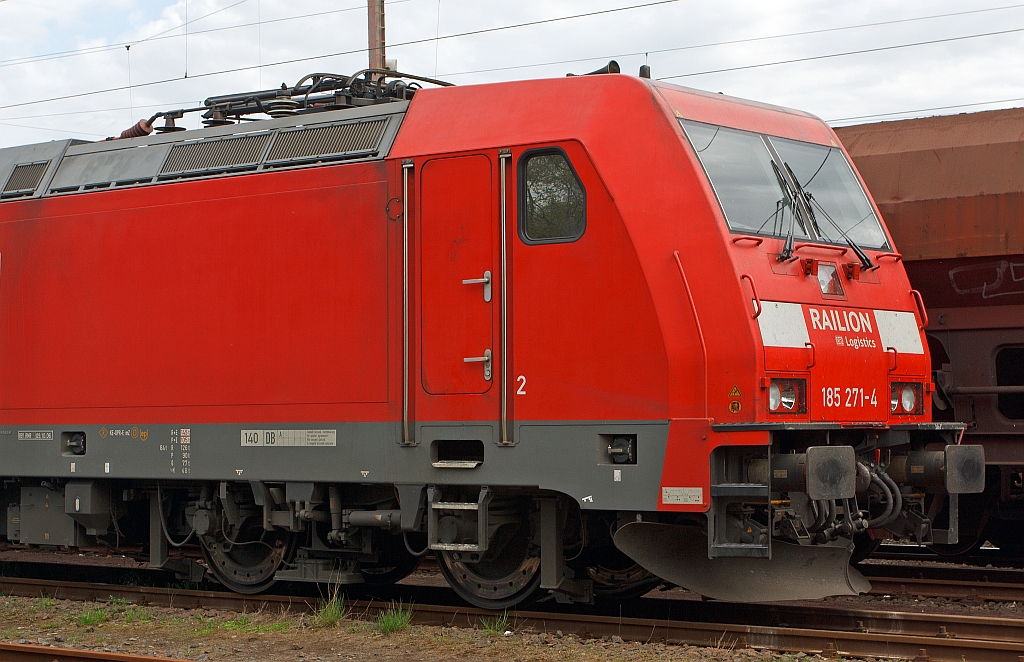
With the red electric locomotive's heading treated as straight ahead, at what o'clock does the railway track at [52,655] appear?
The railway track is roughly at 4 o'clock from the red electric locomotive.

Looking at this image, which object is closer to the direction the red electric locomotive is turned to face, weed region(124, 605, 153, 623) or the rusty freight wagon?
the rusty freight wagon

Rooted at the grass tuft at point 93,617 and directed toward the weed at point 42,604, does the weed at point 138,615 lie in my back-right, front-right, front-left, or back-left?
back-right

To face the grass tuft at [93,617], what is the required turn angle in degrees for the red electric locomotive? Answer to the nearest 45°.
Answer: approximately 135° to its right

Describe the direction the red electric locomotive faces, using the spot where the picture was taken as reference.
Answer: facing the viewer and to the right of the viewer

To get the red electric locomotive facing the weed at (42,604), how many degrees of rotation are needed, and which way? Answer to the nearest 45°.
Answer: approximately 180°

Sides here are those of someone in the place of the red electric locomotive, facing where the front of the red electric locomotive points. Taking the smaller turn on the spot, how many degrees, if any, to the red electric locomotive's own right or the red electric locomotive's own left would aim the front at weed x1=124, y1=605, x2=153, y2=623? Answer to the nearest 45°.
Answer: approximately 135° to the red electric locomotive's own right
